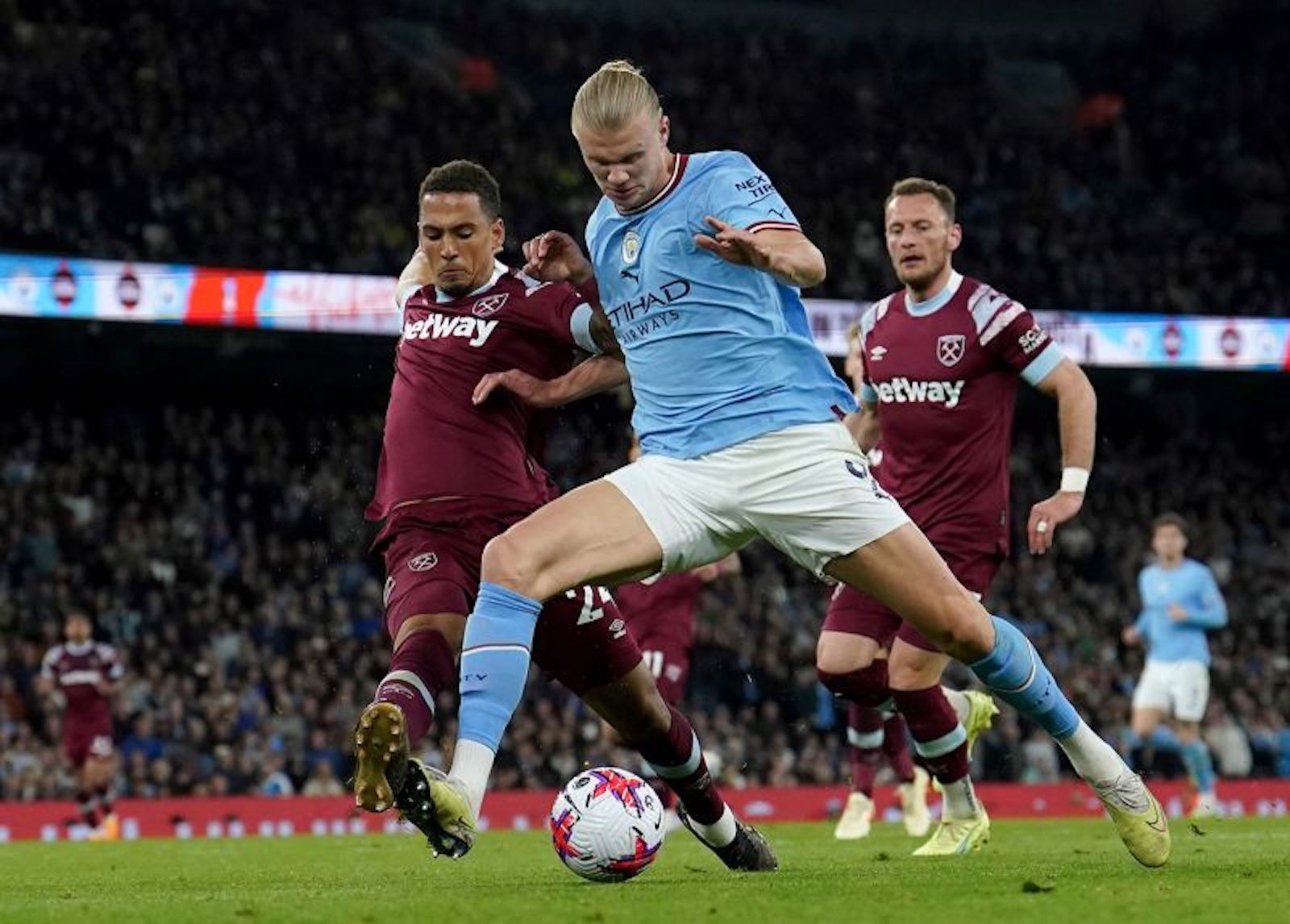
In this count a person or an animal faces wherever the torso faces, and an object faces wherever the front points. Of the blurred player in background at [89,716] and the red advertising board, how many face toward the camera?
2

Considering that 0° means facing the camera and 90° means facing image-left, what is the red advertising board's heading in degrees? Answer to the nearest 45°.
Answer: approximately 0°

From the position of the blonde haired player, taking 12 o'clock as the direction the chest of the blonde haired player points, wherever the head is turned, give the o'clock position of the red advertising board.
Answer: The red advertising board is roughly at 4 o'clock from the blonde haired player.

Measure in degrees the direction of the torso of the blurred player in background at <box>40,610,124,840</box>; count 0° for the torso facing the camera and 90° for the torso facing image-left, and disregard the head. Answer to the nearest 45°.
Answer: approximately 0°

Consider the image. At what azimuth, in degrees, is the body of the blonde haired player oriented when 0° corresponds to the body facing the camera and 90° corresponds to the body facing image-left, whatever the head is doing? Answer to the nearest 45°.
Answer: approximately 45°

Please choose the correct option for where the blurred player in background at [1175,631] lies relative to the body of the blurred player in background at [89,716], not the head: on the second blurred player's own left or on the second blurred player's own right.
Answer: on the second blurred player's own left

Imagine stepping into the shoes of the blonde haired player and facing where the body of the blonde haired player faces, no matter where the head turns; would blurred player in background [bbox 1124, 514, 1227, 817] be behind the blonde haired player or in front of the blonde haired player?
behind

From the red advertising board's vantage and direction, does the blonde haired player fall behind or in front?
in front

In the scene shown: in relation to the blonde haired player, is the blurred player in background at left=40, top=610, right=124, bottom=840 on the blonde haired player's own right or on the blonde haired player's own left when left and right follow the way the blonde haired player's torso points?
on the blonde haired player's own right
